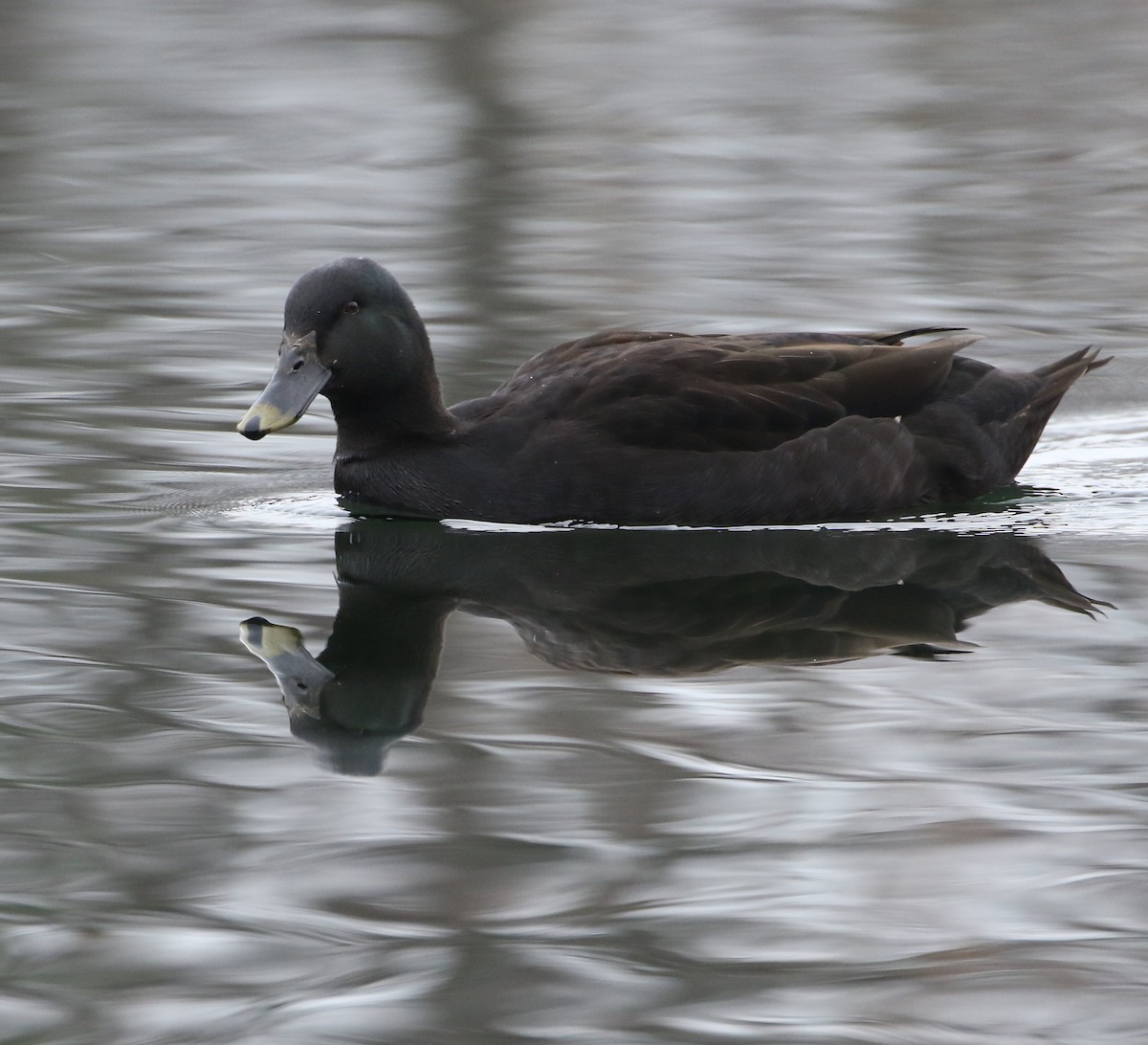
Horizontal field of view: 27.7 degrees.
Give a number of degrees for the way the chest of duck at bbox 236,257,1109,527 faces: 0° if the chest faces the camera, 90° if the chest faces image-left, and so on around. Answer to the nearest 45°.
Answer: approximately 90°
